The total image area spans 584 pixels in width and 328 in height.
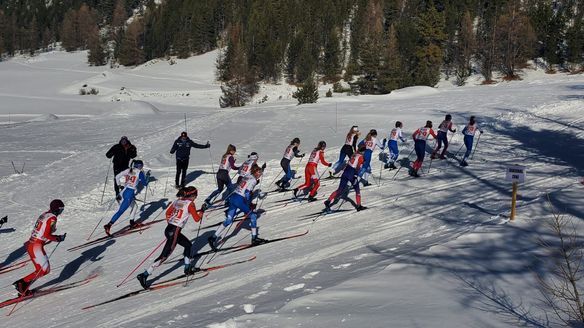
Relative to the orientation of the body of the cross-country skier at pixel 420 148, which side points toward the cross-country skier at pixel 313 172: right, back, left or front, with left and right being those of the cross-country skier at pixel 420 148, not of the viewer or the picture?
back

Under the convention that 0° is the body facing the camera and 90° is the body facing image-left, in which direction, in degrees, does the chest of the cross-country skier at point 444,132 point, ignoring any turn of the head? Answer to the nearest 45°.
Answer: approximately 225°

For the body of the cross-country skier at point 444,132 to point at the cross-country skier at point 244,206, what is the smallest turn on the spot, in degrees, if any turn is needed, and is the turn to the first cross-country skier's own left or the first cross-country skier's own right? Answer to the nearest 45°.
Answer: approximately 180°

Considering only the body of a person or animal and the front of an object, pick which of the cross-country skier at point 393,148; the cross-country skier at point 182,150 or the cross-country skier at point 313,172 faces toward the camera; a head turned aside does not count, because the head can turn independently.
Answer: the cross-country skier at point 182,150

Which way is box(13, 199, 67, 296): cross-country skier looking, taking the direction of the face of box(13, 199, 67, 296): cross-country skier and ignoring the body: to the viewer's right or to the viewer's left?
to the viewer's right

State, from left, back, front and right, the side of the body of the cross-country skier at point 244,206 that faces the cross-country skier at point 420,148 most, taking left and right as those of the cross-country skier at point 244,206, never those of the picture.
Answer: front

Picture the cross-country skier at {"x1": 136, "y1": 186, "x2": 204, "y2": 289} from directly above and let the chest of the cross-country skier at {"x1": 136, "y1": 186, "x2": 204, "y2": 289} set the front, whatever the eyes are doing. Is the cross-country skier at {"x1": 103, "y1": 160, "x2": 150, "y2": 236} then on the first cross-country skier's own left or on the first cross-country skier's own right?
on the first cross-country skier's own left

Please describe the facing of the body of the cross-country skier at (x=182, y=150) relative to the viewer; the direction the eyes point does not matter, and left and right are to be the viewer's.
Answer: facing the viewer

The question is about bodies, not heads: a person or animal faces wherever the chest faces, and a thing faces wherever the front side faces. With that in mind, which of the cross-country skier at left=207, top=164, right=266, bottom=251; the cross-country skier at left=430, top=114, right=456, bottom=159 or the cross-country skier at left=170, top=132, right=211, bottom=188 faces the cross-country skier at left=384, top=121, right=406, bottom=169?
the cross-country skier at left=207, top=164, right=266, bottom=251

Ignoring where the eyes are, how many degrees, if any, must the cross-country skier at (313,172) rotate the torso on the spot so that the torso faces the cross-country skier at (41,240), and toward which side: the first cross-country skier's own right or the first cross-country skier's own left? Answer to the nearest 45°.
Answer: approximately 180°
